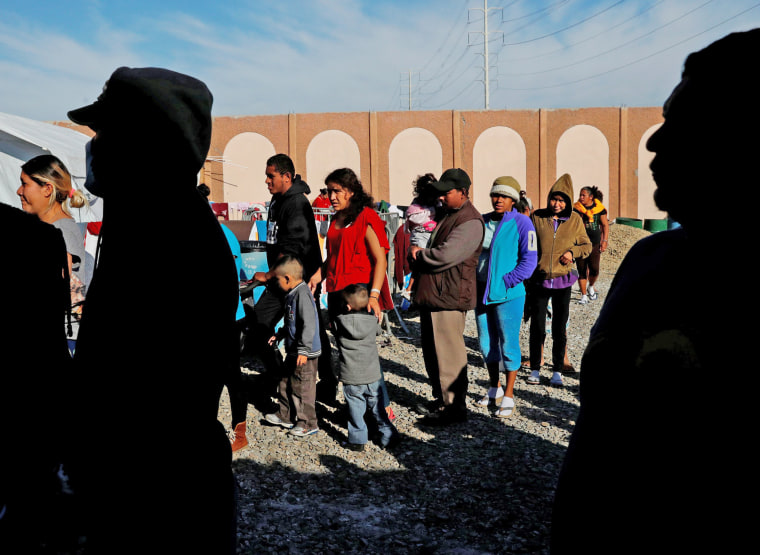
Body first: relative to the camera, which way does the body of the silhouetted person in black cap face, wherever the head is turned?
to the viewer's left

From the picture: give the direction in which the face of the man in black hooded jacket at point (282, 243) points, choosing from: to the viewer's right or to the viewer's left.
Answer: to the viewer's left

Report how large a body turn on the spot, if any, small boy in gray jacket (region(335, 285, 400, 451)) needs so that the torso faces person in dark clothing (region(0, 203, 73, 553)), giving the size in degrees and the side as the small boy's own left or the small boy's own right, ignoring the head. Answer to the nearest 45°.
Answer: approximately 180°

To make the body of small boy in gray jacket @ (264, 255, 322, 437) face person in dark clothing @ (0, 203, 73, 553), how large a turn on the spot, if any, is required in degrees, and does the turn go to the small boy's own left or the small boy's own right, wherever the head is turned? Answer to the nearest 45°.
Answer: approximately 90° to the small boy's own left

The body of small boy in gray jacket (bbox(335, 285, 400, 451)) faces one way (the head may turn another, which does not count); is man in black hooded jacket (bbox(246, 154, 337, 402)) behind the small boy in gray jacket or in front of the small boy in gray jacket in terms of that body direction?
in front

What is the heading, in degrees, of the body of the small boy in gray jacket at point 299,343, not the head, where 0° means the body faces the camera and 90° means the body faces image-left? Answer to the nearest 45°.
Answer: approximately 90°

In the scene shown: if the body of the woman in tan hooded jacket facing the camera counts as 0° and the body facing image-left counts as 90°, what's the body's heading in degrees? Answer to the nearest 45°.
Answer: approximately 0°

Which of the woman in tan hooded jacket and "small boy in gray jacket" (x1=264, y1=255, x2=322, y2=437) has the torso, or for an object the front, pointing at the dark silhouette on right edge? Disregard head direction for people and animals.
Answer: the woman in tan hooded jacket
